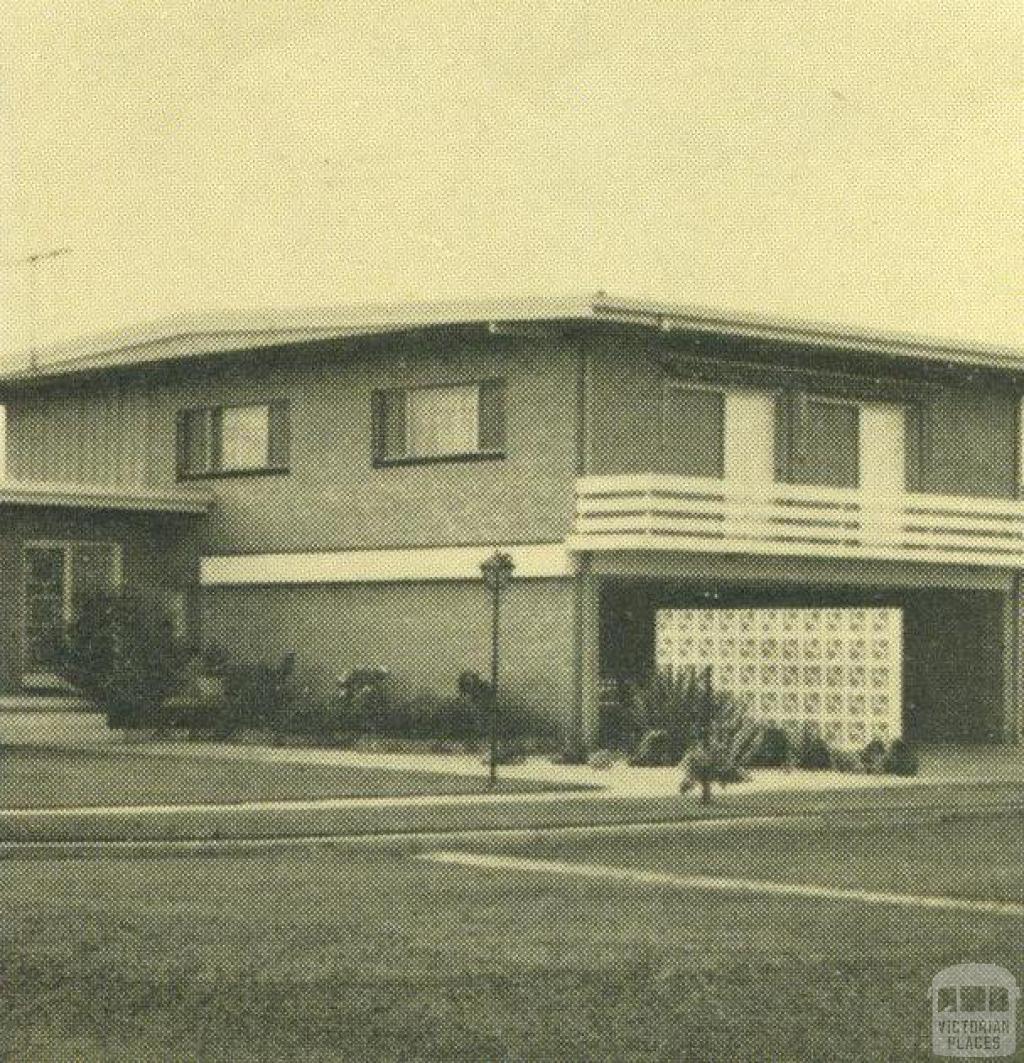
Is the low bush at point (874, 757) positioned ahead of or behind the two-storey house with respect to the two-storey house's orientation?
ahead
